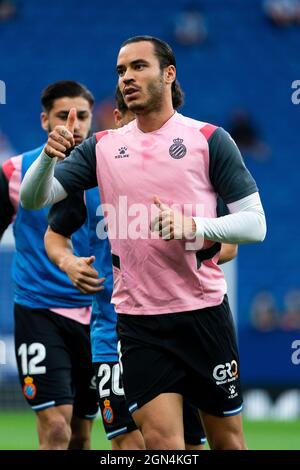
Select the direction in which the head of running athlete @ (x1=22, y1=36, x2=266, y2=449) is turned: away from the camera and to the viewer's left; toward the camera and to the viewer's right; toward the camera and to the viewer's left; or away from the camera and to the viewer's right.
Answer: toward the camera and to the viewer's left

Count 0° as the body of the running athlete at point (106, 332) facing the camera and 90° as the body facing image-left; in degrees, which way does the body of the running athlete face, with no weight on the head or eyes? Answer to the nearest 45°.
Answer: approximately 0°

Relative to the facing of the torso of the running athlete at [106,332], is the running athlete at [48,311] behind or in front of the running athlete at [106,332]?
behind
